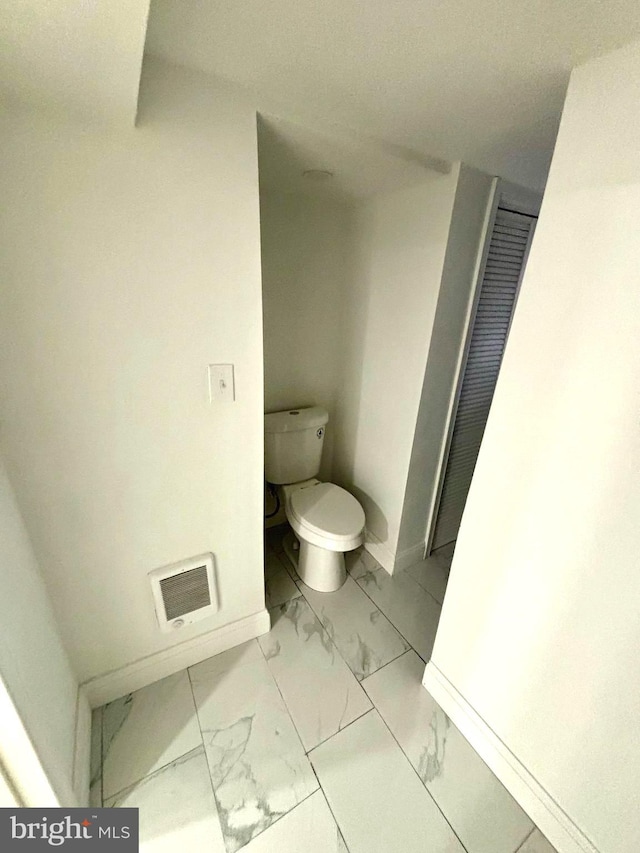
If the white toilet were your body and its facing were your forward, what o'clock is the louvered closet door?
The louvered closet door is roughly at 10 o'clock from the white toilet.

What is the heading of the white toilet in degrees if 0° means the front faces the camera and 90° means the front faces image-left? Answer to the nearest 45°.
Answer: approximately 315°
